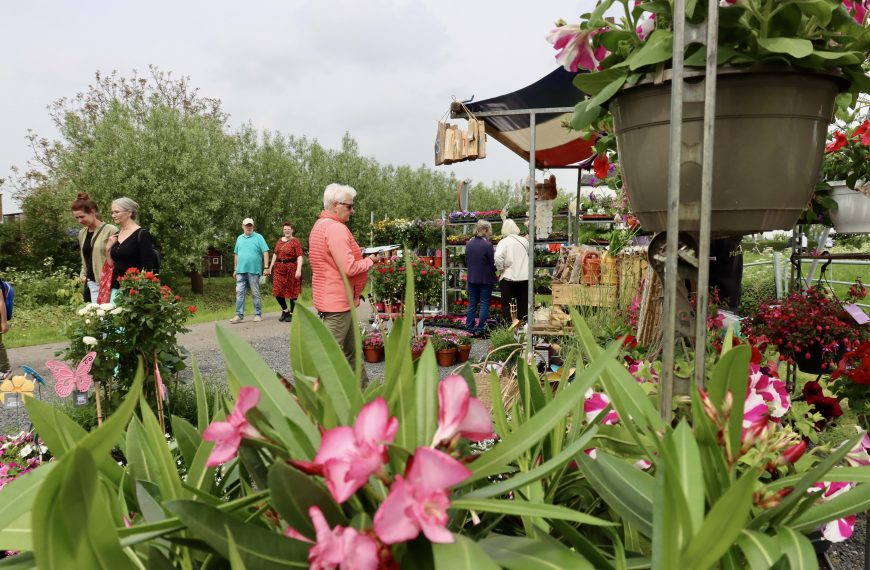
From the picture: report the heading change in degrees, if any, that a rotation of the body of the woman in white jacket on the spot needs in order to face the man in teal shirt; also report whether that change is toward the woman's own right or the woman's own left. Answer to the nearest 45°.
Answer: approximately 90° to the woman's own left

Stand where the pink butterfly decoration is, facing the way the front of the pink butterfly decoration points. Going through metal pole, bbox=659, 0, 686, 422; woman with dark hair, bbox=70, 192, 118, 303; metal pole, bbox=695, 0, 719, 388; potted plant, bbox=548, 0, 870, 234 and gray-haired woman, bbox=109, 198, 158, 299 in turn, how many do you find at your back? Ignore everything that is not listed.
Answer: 2

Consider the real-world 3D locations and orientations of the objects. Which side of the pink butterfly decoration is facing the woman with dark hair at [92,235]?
back

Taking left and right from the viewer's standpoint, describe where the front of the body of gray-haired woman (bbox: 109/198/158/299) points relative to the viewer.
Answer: facing the viewer and to the left of the viewer

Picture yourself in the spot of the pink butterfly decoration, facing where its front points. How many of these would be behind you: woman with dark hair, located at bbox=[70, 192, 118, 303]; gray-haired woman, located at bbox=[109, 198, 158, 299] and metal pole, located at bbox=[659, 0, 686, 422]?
2

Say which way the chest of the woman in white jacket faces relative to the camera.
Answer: away from the camera

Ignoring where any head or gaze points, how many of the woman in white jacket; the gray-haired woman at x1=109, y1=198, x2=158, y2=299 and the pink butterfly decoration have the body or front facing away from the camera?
1

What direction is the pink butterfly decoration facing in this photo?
toward the camera

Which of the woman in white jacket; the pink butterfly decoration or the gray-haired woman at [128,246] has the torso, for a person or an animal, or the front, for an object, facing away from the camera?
the woman in white jacket

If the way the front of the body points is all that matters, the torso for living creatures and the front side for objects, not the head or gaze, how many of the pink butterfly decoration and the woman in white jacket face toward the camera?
1

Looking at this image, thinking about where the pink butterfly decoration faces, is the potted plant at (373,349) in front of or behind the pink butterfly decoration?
behind

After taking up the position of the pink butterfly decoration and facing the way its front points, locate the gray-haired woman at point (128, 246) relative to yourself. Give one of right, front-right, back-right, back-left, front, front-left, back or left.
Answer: back

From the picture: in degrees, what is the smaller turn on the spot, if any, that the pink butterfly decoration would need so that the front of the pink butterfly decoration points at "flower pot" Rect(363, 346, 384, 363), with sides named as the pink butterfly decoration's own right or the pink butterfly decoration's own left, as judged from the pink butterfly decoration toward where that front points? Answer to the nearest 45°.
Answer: approximately 135° to the pink butterfly decoration's own left

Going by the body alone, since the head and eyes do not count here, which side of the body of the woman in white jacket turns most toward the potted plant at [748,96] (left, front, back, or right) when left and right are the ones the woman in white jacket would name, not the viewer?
back
